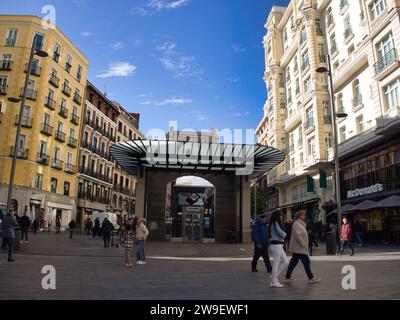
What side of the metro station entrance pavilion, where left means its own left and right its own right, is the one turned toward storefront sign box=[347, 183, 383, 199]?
left

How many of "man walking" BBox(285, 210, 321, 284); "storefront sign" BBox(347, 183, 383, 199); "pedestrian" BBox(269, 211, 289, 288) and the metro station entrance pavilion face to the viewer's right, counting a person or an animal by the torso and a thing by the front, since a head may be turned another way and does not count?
2

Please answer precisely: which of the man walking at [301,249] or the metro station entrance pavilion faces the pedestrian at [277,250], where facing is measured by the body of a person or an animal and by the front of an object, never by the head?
the metro station entrance pavilion

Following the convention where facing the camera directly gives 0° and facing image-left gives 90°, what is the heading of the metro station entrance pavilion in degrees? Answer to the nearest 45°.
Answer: approximately 0°

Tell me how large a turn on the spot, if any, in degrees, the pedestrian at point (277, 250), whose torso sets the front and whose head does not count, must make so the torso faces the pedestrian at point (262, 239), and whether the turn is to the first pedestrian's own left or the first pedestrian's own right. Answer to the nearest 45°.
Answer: approximately 90° to the first pedestrian's own left

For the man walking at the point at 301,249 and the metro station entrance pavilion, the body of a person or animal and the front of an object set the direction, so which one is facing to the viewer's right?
the man walking

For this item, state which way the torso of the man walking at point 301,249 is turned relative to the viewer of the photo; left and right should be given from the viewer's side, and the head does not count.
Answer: facing to the right of the viewer

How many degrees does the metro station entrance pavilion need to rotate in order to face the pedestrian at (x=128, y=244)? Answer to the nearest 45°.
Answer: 0° — it already faces them

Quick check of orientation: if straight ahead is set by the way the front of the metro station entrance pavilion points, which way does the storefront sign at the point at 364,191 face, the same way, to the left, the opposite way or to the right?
to the right

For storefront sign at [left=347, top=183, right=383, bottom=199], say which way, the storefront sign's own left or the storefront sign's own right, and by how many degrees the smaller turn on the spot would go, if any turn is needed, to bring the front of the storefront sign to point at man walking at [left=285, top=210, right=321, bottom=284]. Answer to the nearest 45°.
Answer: approximately 45° to the storefront sign's own left

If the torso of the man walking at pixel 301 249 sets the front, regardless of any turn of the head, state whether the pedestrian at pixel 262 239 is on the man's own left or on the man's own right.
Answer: on the man's own left

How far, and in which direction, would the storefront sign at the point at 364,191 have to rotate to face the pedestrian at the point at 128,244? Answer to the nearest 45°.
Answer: approximately 45° to its left

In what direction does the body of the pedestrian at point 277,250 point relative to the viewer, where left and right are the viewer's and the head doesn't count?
facing to the right of the viewer

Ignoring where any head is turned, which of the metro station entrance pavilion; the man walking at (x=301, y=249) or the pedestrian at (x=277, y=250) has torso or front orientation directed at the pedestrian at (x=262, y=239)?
the metro station entrance pavilion
